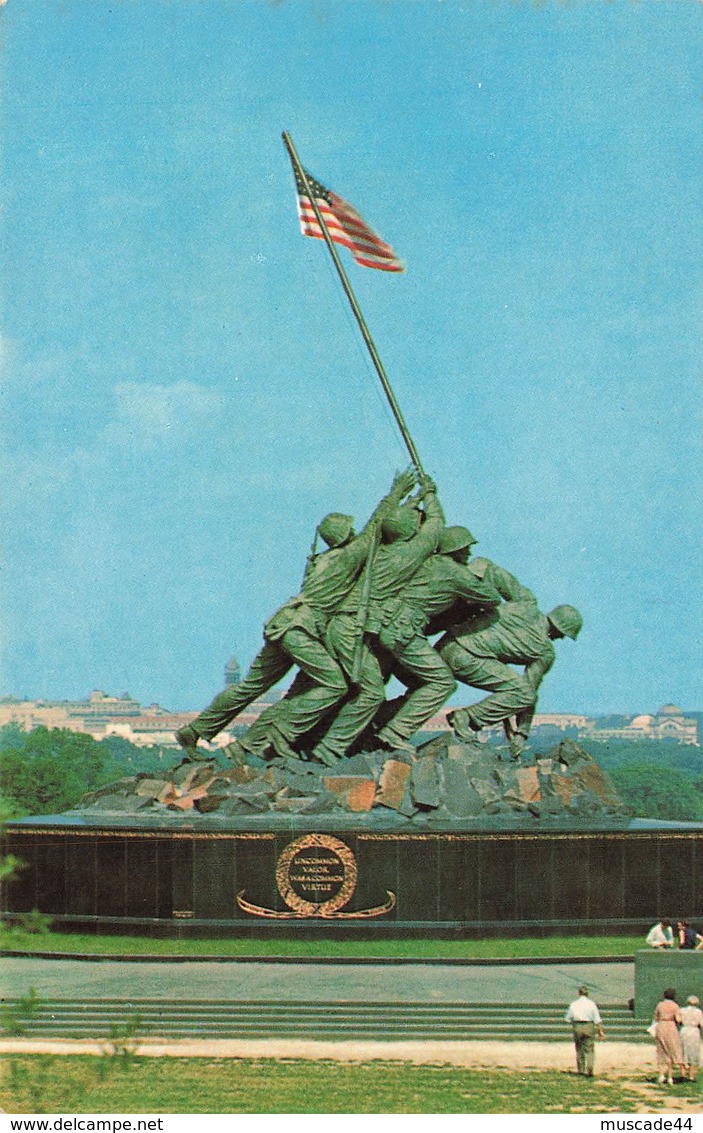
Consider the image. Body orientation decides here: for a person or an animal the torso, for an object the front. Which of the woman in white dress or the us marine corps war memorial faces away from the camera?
the woman in white dress

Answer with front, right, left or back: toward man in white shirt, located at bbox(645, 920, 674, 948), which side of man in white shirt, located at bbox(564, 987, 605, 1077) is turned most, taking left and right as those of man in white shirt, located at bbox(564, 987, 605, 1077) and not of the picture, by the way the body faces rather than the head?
front

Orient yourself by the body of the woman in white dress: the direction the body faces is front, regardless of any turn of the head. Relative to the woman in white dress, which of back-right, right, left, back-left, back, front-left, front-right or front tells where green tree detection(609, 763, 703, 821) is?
front

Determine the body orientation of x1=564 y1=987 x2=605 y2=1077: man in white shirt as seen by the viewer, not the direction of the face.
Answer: away from the camera

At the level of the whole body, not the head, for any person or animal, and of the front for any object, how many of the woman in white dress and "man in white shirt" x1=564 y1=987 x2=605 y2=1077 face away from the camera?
2

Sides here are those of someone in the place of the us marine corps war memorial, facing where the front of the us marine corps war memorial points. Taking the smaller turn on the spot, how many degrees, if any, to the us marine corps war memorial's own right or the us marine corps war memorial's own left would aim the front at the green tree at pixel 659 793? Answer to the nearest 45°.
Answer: approximately 180°

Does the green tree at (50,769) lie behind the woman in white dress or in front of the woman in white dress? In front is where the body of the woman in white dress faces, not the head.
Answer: in front

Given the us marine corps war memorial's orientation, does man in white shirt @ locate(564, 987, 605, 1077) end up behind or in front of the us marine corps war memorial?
in front

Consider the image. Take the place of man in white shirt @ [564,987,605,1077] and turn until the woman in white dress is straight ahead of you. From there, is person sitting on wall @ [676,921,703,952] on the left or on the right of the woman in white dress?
left

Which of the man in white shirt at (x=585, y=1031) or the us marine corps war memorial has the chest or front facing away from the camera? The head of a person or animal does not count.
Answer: the man in white shirt

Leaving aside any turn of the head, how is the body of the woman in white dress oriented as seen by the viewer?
away from the camera
